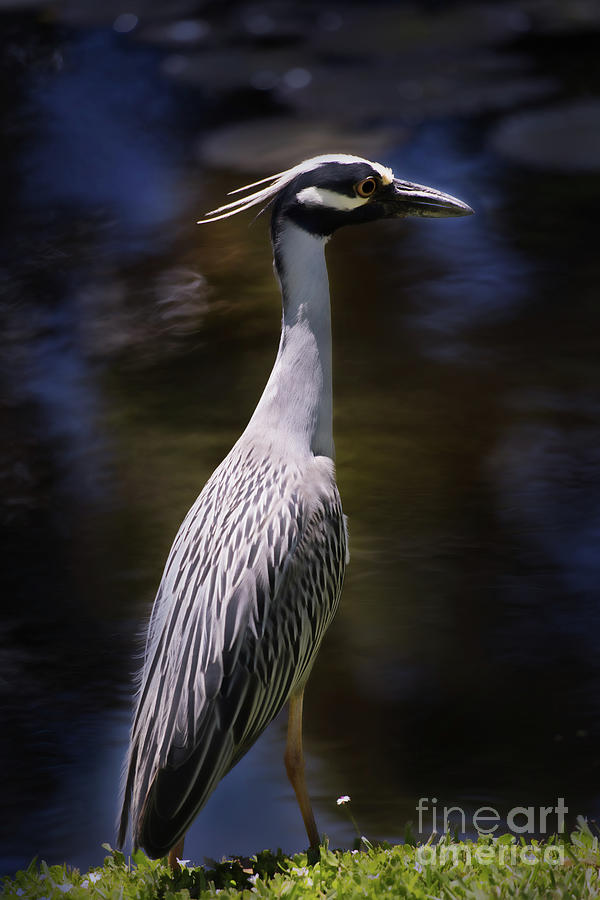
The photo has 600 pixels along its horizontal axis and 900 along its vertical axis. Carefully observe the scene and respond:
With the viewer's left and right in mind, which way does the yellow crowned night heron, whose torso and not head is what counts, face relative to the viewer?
facing away from the viewer and to the right of the viewer
